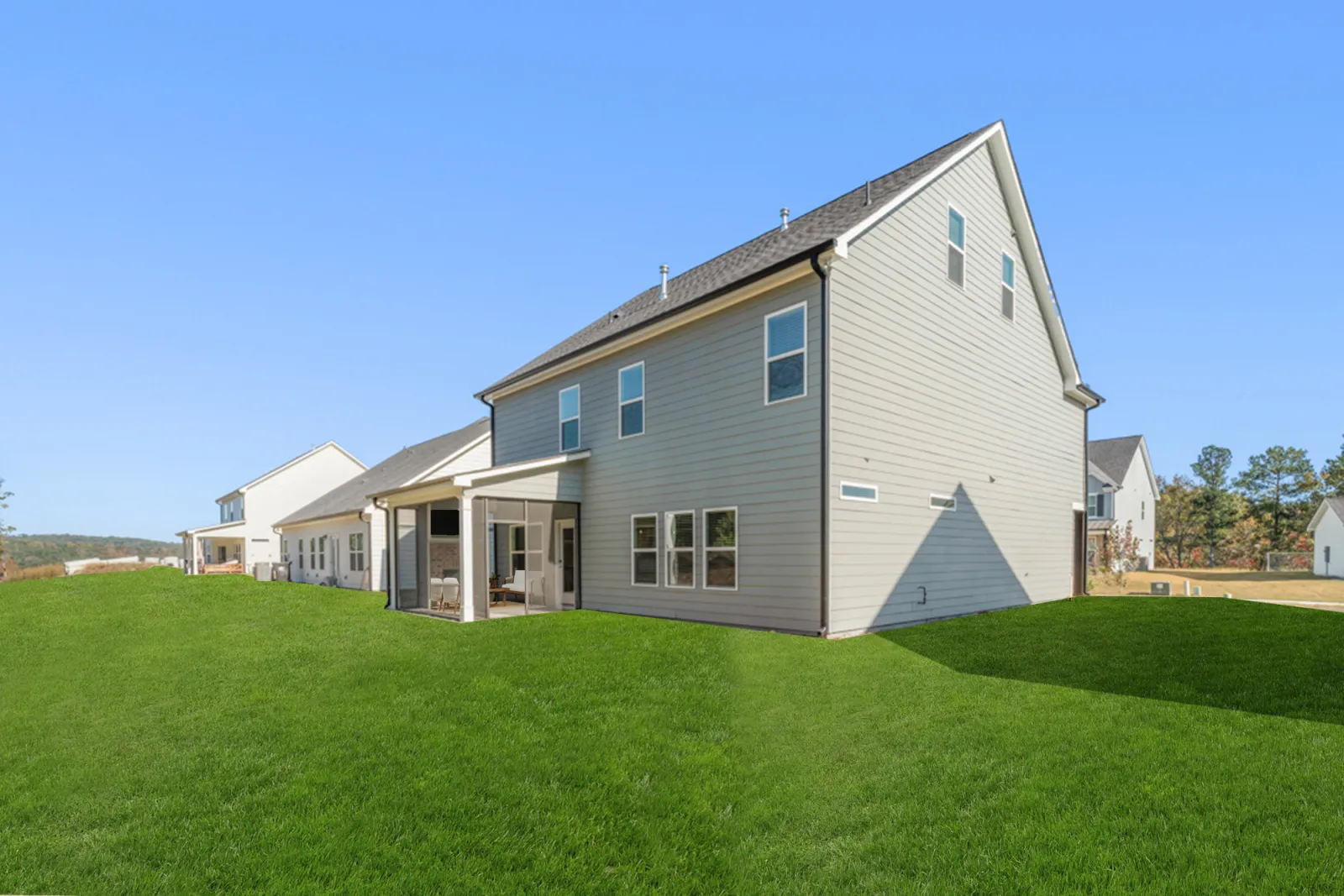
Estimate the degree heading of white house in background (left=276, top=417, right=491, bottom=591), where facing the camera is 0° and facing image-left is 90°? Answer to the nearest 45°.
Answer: approximately 225°

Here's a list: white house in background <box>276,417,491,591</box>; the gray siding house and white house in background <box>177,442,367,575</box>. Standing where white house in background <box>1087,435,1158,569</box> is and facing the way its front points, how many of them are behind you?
0

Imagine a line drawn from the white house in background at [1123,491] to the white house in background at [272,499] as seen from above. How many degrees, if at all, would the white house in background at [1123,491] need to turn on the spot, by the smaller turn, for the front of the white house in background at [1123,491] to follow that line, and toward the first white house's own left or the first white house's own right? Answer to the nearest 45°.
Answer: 0° — it already faces it

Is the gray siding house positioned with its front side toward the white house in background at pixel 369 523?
no

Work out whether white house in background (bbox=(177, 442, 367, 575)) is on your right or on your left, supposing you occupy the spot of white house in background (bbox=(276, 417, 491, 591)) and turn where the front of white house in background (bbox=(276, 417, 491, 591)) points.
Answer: on your left

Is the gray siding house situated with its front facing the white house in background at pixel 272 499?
no

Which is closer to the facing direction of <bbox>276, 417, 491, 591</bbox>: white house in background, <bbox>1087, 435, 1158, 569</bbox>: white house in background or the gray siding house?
the white house in background

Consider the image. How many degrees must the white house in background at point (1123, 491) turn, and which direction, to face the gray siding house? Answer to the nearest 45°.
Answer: approximately 45° to its left

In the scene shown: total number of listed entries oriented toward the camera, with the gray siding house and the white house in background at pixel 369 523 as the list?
0

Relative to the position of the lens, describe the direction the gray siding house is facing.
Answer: facing away from the viewer and to the right of the viewer

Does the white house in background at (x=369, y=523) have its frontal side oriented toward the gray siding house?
no
